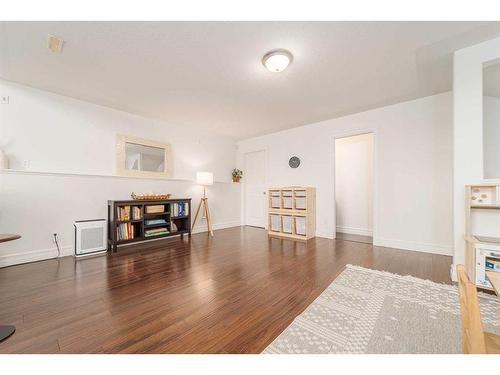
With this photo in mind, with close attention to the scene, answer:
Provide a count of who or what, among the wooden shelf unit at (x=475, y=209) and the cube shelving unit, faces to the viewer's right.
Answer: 0

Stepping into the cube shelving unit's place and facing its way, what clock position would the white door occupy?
The white door is roughly at 3 o'clock from the cube shelving unit.

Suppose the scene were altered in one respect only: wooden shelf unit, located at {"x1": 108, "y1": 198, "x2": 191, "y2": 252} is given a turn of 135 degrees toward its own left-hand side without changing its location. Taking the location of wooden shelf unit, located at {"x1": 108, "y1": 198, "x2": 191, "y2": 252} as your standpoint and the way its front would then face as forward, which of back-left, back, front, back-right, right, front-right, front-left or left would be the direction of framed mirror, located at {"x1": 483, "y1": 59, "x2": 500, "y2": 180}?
back-right

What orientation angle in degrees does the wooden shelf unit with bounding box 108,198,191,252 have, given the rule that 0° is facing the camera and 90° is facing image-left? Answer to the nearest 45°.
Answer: approximately 315°

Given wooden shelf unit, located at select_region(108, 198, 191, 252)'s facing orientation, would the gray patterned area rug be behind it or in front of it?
in front

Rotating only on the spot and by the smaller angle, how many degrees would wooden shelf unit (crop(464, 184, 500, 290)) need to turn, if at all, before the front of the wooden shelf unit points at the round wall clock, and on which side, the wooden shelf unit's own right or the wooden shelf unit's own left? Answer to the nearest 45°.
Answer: approximately 90° to the wooden shelf unit's own right

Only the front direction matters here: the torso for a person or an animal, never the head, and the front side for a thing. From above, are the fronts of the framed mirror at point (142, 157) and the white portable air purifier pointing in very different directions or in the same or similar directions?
same or similar directions

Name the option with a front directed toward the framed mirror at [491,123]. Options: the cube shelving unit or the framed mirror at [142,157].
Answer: the framed mirror at [142,157]

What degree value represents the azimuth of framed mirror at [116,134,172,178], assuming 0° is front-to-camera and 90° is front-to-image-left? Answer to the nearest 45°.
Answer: approximately 315°

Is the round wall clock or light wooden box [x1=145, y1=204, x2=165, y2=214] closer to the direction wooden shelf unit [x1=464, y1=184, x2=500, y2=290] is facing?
the light wooden box

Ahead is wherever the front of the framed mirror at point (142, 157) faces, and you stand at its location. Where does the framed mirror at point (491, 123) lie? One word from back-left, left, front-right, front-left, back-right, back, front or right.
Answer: front

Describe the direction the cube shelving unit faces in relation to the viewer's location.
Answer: facing the viewer and to the left of the viewer

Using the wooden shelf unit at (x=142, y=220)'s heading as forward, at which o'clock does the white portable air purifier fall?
The white portable air purifier is roughly at 4 o'clock from the wooden shelf unit.

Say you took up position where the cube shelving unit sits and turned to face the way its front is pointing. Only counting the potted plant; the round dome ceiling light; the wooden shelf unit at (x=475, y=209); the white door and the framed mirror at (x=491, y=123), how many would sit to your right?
2

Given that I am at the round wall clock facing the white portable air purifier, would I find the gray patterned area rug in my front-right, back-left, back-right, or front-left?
front-left
